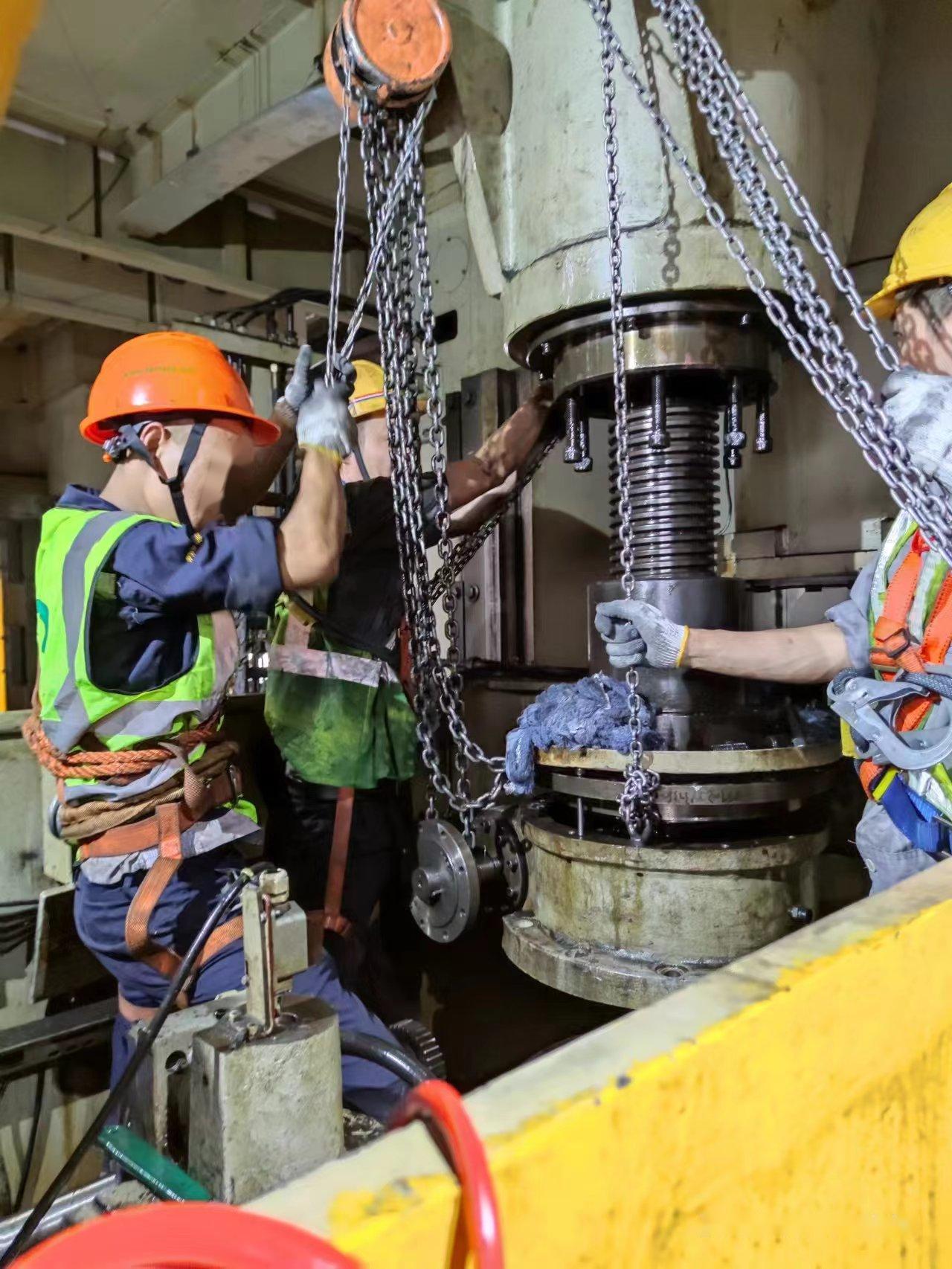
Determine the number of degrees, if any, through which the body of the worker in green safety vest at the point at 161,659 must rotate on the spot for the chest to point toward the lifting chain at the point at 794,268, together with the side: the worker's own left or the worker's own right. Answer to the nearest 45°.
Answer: approximately 45° to the worker's own right

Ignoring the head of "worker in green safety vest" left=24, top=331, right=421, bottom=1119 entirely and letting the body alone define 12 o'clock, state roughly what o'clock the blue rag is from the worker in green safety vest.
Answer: The blue rag is roughly at 12 o'clock from the worker in green safety vest.

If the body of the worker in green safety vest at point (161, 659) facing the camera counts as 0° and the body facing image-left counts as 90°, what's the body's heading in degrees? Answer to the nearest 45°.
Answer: approximately 270°

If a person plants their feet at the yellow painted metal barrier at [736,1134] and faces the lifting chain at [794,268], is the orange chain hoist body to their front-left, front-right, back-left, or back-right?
front-left

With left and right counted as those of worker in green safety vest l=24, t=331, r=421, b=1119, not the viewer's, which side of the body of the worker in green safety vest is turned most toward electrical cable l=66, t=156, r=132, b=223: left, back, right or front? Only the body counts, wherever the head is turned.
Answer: left

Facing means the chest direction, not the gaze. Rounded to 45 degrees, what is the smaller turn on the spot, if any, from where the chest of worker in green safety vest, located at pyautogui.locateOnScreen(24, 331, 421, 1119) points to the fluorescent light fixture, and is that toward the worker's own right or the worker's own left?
approximately 90° to the worker's own left

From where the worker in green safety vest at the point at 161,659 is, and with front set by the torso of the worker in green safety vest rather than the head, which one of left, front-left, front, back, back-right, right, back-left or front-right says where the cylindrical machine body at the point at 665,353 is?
front

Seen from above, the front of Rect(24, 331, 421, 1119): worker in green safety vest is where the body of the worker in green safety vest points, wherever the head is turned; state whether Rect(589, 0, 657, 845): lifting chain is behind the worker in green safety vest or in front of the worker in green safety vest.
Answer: in front
